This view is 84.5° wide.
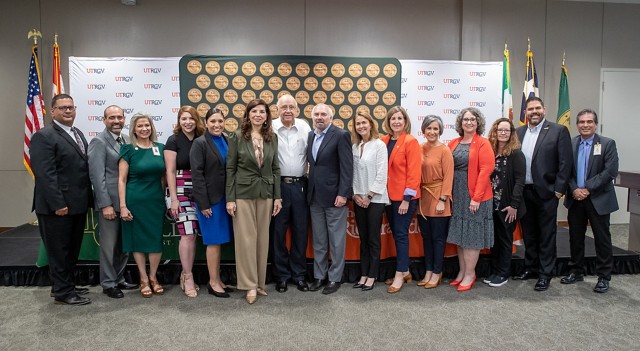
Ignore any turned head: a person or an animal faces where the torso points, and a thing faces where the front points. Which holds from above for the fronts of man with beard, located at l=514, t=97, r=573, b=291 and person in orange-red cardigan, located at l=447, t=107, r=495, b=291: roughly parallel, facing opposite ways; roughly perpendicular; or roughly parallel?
roughly parallel

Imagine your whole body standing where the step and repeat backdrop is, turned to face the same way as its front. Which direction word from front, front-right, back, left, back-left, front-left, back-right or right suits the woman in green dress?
front

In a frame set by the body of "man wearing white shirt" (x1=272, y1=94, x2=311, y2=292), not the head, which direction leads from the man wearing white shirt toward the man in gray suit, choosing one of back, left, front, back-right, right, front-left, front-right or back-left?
right

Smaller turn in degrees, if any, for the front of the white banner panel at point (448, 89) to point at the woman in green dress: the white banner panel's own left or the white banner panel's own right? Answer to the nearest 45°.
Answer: approximately 45° to the white banner panel's own right

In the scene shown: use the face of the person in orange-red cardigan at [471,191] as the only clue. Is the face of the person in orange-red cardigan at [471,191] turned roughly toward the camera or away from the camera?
toward the camera

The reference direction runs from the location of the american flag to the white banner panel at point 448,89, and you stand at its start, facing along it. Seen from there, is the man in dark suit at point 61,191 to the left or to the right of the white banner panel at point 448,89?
right

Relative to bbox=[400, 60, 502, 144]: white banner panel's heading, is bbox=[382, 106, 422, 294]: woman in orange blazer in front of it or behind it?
in front

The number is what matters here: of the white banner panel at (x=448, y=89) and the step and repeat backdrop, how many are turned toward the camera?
2

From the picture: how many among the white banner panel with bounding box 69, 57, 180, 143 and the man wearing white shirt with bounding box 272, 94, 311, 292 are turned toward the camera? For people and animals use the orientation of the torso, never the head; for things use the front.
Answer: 2

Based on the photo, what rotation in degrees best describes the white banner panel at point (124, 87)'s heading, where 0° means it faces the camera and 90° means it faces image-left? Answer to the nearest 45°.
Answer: approximately 0°

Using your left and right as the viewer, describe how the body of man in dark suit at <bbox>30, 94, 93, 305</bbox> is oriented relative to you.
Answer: facing the viewer and to the right of the viewer

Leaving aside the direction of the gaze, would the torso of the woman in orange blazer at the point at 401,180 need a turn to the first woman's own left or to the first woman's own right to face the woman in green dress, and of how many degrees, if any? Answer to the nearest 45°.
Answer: approximately 45° to the first woman's own right

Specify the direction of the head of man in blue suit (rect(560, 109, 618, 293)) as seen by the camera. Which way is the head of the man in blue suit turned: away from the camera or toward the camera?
toward the camera

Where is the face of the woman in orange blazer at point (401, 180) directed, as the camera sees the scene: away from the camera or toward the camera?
toward the camera

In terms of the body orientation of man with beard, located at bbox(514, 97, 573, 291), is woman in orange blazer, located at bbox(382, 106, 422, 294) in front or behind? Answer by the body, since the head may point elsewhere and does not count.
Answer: in front

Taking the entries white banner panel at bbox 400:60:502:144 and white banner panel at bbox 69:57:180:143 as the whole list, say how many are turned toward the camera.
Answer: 2

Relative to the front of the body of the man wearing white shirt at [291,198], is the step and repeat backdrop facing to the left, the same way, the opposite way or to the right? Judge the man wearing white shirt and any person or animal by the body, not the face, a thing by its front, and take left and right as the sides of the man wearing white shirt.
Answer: the same way

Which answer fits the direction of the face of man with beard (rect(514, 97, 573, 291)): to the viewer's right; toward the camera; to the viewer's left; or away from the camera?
toward the camera

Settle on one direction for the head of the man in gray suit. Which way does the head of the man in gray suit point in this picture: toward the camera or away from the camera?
toward the camera

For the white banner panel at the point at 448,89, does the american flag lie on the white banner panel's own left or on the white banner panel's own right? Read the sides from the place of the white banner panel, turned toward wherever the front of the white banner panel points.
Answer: on the white banner panel's own right

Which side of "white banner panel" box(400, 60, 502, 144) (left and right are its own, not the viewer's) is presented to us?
front
